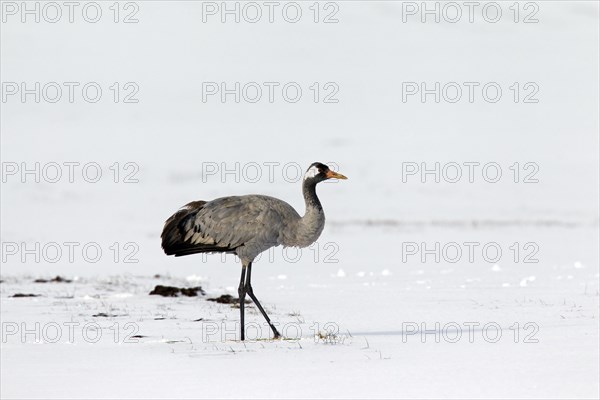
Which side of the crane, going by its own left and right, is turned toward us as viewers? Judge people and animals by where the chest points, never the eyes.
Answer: right
